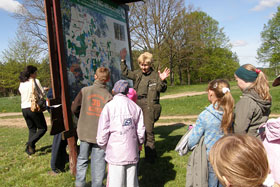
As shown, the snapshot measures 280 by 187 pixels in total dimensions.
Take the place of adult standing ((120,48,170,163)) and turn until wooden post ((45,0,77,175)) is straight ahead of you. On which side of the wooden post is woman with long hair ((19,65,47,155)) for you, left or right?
right

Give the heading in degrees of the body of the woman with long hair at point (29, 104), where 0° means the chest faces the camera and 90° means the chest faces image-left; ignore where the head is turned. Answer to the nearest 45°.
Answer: approximately 270°

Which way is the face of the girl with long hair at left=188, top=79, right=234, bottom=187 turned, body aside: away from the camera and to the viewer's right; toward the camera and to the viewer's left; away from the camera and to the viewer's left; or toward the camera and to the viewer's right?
away from the camera and to the viewer's left

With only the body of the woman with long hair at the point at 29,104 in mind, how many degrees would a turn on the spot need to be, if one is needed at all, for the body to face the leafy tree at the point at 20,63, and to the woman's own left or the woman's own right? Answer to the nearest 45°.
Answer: approximately 90° to the woman's own left

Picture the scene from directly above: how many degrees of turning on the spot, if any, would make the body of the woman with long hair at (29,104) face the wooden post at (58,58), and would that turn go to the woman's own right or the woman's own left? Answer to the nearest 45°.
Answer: approximately 90° to the woman's own right

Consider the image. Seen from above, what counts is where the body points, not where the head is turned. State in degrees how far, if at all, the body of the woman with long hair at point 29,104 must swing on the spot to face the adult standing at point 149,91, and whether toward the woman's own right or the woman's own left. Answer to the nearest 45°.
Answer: approximately 45° to the woman's own right

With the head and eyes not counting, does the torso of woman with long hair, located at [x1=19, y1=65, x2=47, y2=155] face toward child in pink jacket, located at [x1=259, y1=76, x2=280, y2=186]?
no

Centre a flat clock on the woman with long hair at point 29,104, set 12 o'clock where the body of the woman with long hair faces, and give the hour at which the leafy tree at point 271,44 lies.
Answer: The leafy tree is roughly at 11 o'clock from the woman with long hair.

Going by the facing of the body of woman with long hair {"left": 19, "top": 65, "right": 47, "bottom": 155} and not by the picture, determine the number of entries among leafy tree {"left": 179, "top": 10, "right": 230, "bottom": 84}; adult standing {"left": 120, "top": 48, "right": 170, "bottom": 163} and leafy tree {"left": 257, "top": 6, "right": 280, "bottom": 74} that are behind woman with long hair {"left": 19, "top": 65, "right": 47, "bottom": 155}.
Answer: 0

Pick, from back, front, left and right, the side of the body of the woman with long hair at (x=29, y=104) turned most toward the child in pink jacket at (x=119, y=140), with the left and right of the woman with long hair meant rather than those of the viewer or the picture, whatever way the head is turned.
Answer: right

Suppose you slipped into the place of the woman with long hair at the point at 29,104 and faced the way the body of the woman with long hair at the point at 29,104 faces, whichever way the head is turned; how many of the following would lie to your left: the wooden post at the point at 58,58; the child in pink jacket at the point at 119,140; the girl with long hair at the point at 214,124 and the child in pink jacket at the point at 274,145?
0

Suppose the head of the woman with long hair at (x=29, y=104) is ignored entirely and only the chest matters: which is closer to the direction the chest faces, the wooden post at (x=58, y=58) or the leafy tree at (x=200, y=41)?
the leafy tree

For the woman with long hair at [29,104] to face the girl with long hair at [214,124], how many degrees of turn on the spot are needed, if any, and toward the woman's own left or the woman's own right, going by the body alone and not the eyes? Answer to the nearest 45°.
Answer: approximately 45° to the woman's own right

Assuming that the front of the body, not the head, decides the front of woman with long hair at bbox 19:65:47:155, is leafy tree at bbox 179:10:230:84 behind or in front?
in front
